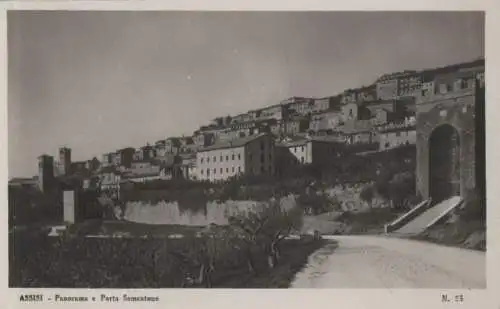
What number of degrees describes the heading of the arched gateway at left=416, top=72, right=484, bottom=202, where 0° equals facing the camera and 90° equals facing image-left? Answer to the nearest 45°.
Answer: approximately 45°
